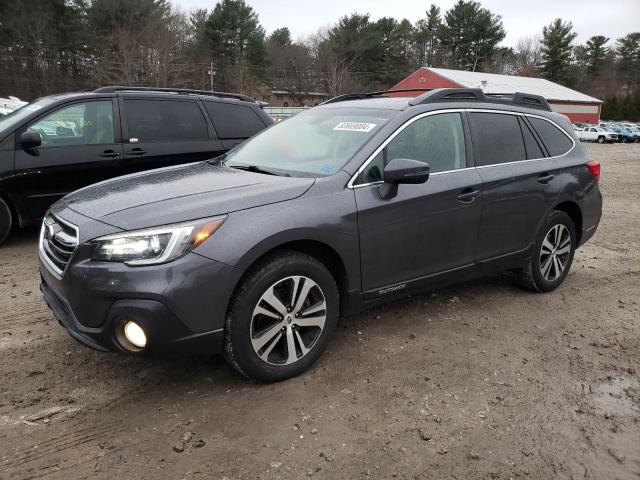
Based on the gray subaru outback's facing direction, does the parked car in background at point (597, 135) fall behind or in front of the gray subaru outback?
behind

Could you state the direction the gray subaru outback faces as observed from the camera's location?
facing the viewer and to the left of the viewer

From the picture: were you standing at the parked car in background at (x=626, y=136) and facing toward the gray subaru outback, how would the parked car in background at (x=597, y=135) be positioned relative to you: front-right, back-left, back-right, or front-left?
front-right

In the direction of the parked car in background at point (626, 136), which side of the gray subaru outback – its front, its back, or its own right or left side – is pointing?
back

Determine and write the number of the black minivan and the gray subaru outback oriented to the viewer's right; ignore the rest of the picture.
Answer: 0

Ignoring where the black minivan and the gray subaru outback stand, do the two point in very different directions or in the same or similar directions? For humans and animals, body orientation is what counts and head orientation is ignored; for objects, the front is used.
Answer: same or similar directions

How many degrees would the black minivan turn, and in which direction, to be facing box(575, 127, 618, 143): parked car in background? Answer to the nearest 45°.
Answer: approximately 135° to its right

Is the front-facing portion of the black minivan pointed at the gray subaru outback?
no

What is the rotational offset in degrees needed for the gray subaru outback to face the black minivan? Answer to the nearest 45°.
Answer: approximately 90° to its right

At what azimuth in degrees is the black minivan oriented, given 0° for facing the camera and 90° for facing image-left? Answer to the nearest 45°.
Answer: approximately 90°

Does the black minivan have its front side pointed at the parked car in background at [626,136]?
no
